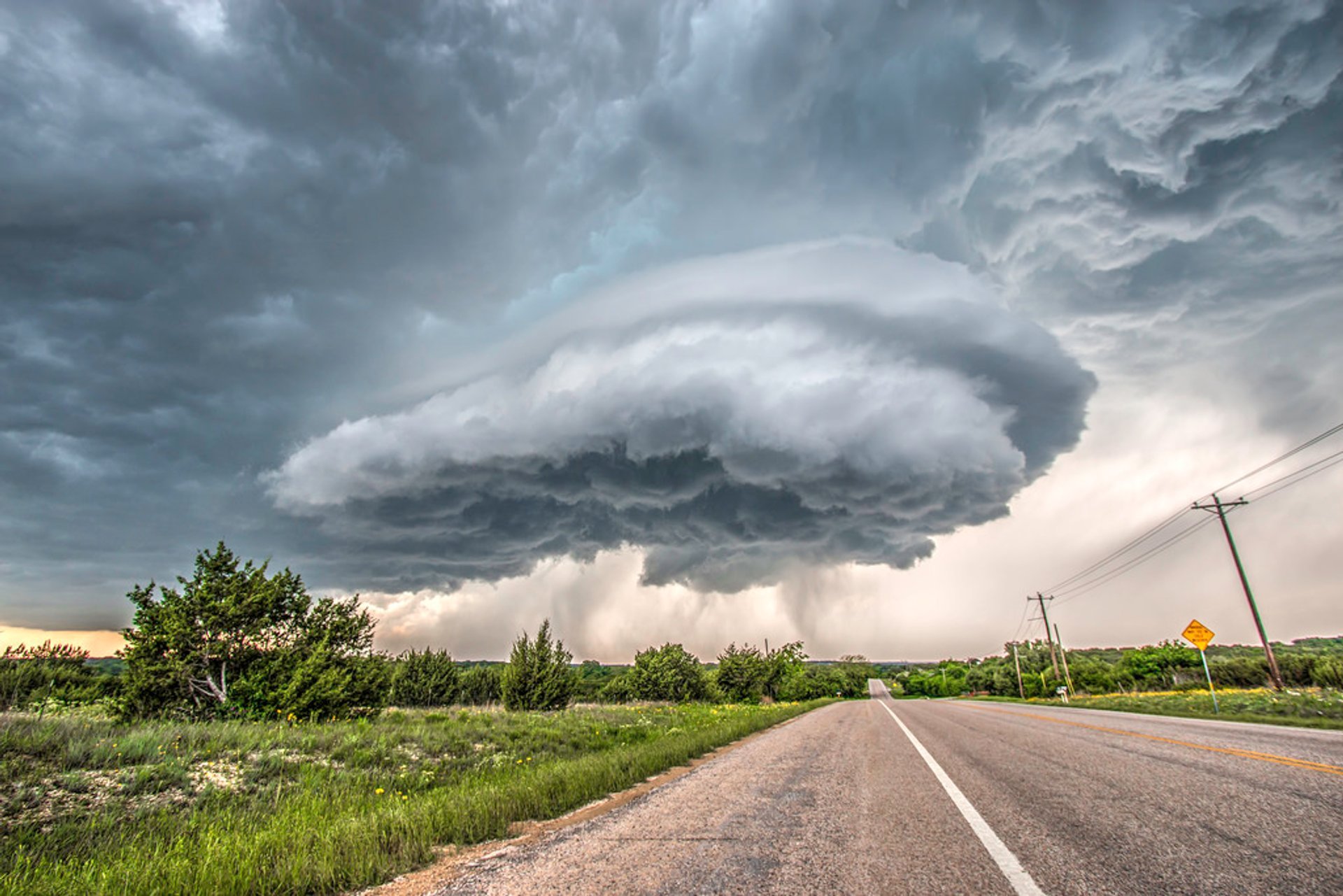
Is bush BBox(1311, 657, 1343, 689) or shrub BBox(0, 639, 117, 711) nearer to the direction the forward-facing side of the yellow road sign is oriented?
the shrub

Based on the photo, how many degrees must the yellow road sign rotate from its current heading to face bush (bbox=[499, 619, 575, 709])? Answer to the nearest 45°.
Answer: approximately 90° to its right

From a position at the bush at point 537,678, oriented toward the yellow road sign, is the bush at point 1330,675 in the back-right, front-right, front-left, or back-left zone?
front-left

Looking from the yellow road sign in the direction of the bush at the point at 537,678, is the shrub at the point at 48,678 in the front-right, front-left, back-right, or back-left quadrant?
front-left

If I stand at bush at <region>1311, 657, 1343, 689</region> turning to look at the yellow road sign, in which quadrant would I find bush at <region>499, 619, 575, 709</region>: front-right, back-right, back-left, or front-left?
front-right

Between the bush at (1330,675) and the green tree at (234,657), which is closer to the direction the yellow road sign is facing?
the green tree

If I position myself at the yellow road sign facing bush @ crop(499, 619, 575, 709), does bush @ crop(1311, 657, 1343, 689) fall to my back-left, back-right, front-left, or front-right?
back-right

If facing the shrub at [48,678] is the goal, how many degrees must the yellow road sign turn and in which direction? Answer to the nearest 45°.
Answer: approximately 45° to its right

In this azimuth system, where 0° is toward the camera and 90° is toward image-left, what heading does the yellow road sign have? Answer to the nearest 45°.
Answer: approximately 0°

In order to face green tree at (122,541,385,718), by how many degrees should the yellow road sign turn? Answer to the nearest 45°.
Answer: approximately 45° to its right

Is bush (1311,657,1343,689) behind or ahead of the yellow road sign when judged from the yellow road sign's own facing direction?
behind

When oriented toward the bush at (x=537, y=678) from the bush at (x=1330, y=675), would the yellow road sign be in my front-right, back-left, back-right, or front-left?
front-left
